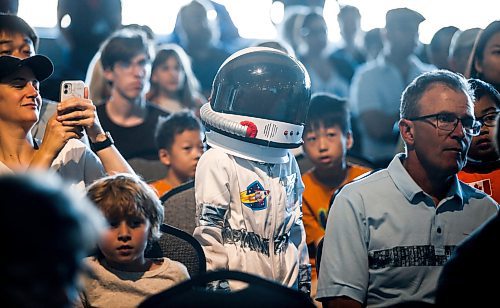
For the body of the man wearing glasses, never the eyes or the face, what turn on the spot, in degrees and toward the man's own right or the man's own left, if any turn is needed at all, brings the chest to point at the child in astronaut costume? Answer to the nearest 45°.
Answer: approximately 135° to the man's own right

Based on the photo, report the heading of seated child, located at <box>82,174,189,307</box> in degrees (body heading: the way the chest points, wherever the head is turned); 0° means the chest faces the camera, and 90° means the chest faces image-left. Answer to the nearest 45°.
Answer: approximately 0°

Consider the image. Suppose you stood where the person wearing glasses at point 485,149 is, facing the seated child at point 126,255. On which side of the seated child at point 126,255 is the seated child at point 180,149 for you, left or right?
right

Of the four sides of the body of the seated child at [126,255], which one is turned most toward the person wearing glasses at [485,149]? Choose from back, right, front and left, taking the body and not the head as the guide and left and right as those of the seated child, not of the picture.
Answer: left

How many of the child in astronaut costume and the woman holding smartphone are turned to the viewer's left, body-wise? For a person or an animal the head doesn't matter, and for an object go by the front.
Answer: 0

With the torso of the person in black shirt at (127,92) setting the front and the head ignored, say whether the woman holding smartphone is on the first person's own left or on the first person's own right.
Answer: on the first person's own right

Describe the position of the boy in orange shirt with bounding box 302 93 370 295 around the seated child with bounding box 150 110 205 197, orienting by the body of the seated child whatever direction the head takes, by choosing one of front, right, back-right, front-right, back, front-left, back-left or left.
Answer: front-left
